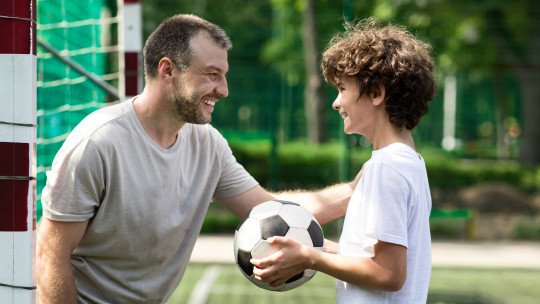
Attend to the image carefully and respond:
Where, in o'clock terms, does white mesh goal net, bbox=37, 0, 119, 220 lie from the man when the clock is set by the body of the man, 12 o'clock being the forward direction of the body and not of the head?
The white mesh goal net is roughly at 7 o'clock from the man.

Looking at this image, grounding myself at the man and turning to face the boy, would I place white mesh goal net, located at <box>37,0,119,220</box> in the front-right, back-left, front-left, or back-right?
back-left

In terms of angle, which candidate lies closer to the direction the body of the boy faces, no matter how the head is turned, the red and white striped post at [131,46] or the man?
the man

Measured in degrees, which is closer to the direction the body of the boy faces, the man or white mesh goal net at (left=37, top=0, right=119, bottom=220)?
the man

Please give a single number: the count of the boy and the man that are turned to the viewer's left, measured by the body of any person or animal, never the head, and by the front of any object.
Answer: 1

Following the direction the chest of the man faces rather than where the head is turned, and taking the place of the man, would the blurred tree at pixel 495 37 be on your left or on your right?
on your left

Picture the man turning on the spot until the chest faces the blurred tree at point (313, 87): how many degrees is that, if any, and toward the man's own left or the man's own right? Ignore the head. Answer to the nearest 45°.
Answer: approximately 135° to the man's own left

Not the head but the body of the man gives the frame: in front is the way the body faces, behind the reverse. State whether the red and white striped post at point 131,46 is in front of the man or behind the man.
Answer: behind

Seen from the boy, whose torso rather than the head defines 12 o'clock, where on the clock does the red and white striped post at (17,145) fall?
The red and white striped post is roughly at 11 o'clock from the boy.

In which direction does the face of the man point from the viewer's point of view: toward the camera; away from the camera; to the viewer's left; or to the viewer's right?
to the viewer's right

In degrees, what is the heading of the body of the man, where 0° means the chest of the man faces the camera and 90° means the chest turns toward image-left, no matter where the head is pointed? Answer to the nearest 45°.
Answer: approximately 315°

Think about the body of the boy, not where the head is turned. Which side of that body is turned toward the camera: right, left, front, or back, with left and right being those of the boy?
left
